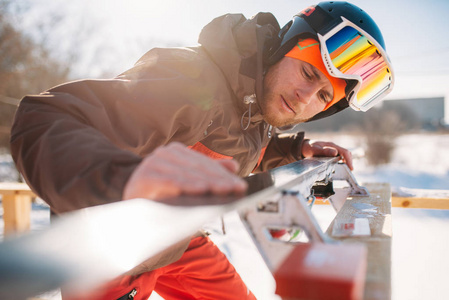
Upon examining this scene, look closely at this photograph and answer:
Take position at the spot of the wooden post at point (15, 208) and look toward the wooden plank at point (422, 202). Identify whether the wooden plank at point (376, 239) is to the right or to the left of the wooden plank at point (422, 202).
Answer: right

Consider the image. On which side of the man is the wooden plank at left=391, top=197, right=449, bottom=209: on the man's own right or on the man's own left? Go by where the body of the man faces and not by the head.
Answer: on the man's own left

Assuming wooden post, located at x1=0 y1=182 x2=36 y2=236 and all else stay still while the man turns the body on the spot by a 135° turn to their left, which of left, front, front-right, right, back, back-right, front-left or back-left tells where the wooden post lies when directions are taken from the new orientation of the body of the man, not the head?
front-left

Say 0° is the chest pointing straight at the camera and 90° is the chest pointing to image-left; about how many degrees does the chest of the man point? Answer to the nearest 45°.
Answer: approximately 315°

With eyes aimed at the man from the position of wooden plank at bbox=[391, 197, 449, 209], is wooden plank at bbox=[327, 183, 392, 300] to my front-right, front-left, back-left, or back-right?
front-left

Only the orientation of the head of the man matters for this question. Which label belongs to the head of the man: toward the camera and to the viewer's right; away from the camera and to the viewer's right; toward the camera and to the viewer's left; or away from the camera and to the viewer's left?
toward the camera and to the viewer's right
